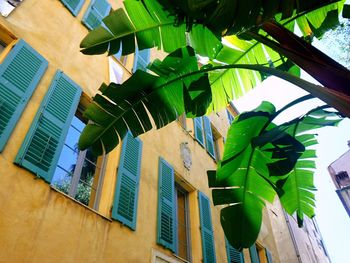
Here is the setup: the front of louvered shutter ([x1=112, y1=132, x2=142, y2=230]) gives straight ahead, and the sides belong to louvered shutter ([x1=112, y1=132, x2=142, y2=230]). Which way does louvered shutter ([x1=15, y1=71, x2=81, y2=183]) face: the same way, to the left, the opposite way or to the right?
the same way

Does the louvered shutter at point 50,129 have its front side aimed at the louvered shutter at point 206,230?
no

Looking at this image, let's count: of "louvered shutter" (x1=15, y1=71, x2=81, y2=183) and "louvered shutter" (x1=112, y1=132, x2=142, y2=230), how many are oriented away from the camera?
0

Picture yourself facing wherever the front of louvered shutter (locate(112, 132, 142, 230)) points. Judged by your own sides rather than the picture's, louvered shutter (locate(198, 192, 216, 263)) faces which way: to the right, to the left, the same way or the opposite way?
the same way

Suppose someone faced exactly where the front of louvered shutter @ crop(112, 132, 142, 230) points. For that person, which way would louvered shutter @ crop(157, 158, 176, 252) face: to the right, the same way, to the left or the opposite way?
the same way

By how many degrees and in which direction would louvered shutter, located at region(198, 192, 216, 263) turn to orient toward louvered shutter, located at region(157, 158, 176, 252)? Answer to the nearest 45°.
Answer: approximately 90° to its right

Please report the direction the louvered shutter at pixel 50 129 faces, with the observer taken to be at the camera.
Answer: facing the viewer and to the right of the viewer

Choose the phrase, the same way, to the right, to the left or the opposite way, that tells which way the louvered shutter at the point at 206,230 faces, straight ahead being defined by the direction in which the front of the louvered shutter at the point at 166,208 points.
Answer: the same way

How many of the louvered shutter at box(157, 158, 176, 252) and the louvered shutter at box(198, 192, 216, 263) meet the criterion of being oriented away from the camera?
0

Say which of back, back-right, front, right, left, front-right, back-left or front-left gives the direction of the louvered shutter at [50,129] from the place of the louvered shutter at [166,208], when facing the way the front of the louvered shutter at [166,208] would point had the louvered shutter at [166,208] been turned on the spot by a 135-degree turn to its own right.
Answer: front-left

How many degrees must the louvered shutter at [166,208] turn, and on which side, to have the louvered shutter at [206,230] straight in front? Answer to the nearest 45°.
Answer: approximately 90° to its left

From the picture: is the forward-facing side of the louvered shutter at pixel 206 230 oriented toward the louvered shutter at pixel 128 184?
no
